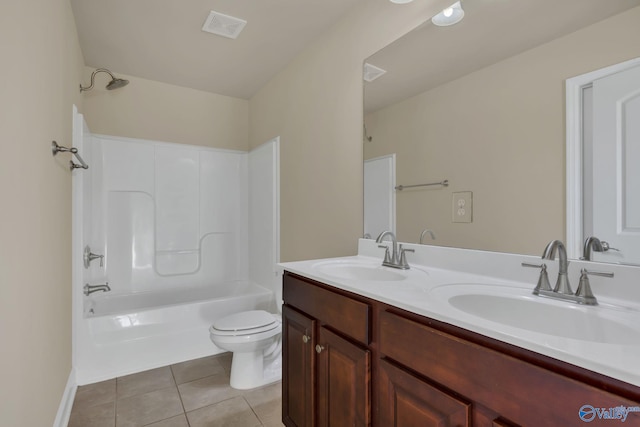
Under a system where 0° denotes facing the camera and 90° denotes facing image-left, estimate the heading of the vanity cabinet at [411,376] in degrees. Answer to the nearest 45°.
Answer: approximately 45°

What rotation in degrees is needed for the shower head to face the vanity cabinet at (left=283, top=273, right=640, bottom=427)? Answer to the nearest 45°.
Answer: approximately 90° to its right

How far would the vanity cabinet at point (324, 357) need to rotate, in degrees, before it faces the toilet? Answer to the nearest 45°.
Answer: approximately 90° to its right

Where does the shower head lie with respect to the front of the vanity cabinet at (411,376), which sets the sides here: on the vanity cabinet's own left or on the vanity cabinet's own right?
on the vanity cabinet's own right

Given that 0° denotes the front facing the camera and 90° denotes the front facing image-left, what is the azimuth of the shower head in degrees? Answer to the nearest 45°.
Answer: approximately 270°

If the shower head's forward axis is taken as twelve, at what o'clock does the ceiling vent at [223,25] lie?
The ceiling vent is roughly at 2 o'clock from the shower head.

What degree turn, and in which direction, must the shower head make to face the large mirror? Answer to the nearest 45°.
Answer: approximately 45° to its right

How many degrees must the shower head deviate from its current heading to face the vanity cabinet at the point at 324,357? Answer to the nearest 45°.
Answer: approximately 90° to its right

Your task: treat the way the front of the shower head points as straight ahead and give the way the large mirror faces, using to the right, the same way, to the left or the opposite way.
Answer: the opposite way
